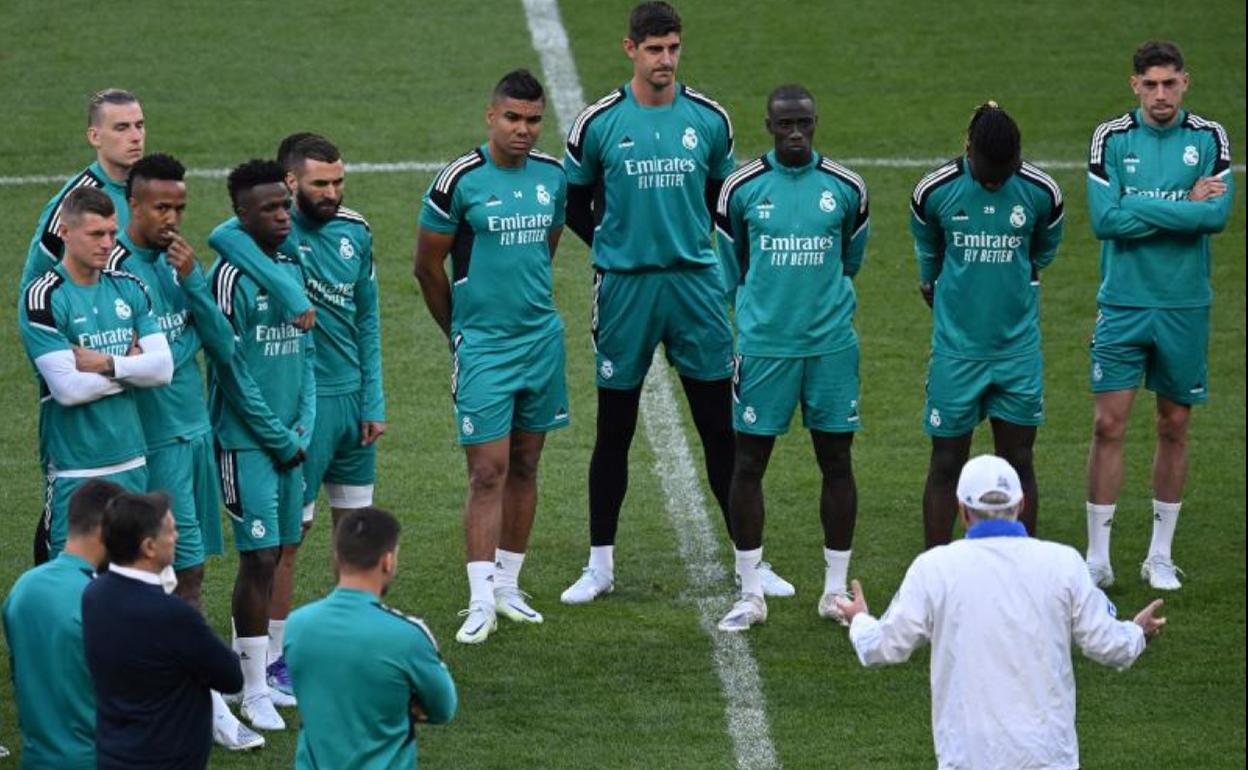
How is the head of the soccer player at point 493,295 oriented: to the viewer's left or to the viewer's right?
to the viewer's right

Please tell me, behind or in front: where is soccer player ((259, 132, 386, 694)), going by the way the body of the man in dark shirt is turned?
in front

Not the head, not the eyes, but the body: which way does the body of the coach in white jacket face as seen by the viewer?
away from the camera

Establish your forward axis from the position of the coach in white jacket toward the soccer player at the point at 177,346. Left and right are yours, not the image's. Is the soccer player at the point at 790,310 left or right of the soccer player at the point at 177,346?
right

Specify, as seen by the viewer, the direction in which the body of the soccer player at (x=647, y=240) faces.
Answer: toward the camera

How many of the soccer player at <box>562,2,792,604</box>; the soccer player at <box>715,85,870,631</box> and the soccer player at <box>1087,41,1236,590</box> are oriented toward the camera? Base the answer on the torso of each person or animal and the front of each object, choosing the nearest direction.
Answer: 3

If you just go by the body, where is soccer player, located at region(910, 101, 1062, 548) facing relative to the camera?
toward the camera

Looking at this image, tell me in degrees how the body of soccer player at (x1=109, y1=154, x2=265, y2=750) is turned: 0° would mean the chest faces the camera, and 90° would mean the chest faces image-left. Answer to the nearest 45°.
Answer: approximately 315°

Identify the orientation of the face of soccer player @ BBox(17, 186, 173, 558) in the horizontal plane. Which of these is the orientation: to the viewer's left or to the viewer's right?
to the viewer's right

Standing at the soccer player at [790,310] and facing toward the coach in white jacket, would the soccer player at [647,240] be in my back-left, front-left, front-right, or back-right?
back-right

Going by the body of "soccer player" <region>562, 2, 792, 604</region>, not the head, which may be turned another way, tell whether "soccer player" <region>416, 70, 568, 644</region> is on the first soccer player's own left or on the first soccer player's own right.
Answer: on the first soccer player's own right
